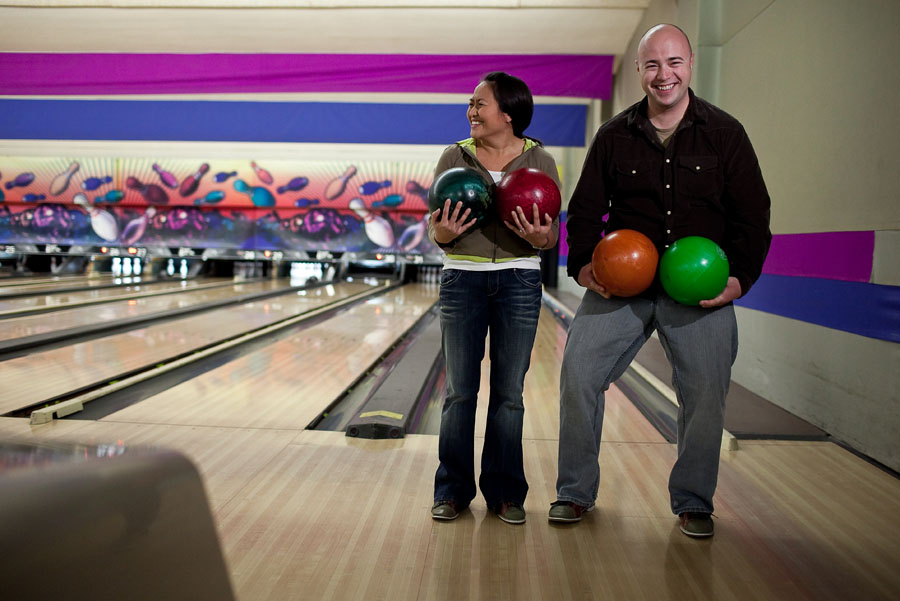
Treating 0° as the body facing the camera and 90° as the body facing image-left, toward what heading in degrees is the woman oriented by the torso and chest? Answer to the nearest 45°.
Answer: approximately 0°

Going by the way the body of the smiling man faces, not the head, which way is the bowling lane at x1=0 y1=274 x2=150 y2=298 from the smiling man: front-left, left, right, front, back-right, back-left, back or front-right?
back-right

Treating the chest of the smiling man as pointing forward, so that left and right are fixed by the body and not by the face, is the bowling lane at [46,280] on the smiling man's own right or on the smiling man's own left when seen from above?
on the smiling man's own right

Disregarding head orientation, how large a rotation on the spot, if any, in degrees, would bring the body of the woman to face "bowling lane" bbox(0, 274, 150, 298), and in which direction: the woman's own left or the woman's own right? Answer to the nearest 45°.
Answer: approximately 135° to the woman's own right

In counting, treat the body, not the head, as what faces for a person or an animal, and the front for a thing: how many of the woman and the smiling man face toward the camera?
2
